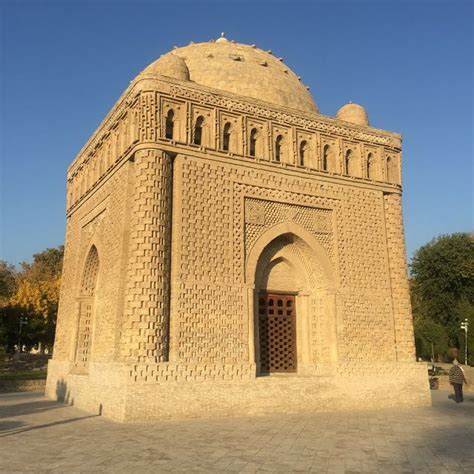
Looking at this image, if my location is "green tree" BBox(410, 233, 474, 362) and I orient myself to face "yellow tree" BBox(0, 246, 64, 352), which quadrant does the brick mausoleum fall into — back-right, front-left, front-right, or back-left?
front-left

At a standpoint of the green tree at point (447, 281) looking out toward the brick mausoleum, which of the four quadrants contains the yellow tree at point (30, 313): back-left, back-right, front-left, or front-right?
front-right
